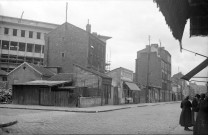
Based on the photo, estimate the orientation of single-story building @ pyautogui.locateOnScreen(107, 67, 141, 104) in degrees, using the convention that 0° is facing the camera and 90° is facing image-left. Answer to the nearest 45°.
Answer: approximately 315°

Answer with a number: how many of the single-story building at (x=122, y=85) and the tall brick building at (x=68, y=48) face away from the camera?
0

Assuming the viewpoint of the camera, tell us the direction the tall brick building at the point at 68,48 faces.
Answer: facing the viewer and to the right of the viewer

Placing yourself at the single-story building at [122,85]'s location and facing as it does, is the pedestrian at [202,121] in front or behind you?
in front

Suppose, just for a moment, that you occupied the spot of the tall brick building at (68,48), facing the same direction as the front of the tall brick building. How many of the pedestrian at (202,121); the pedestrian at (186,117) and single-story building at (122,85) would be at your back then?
0

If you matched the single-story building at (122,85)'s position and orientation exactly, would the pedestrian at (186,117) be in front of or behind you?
in front

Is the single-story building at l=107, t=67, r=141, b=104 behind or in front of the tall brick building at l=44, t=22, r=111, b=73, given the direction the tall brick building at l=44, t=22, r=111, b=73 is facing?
in front

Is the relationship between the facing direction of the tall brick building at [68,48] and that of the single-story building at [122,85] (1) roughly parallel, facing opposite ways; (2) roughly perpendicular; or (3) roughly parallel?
roughly parallel
